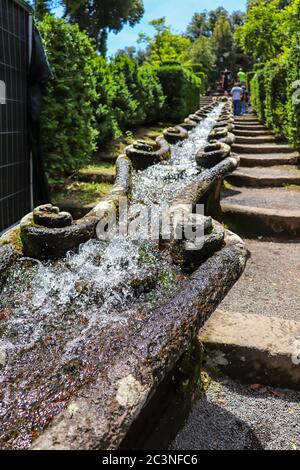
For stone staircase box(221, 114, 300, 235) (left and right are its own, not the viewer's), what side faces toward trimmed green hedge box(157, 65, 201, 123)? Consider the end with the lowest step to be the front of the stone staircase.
back

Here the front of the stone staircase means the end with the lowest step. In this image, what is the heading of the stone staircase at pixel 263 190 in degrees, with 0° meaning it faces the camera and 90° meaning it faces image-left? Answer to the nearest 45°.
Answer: approximately 0°

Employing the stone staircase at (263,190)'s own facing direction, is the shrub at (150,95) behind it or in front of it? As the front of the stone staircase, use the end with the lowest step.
behind

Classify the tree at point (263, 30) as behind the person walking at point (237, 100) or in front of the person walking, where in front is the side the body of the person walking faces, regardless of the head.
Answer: in front

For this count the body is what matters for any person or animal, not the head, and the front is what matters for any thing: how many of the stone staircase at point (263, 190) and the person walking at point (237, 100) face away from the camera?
1

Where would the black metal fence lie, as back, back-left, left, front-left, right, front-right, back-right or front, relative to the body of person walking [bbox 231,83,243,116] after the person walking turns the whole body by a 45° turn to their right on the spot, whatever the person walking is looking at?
back-right

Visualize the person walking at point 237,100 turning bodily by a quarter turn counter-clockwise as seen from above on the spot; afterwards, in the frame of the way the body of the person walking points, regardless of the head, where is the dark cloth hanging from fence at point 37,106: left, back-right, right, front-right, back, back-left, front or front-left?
left

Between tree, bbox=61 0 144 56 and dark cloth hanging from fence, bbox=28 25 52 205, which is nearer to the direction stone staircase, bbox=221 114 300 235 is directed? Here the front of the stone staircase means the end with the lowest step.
the dark cloth hanging from fence

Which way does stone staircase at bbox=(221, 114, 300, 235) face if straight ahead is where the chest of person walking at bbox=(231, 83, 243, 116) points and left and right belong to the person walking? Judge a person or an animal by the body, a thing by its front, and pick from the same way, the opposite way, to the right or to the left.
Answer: the opposite way

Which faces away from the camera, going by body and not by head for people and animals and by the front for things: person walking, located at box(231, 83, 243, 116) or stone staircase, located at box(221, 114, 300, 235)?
the person walking

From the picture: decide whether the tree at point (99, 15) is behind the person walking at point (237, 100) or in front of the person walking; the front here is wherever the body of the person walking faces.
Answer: in front

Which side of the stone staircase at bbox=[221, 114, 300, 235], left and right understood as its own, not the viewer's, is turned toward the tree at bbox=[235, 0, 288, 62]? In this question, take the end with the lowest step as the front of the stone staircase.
back

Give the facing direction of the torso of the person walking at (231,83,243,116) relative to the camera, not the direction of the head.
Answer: away from the camera
